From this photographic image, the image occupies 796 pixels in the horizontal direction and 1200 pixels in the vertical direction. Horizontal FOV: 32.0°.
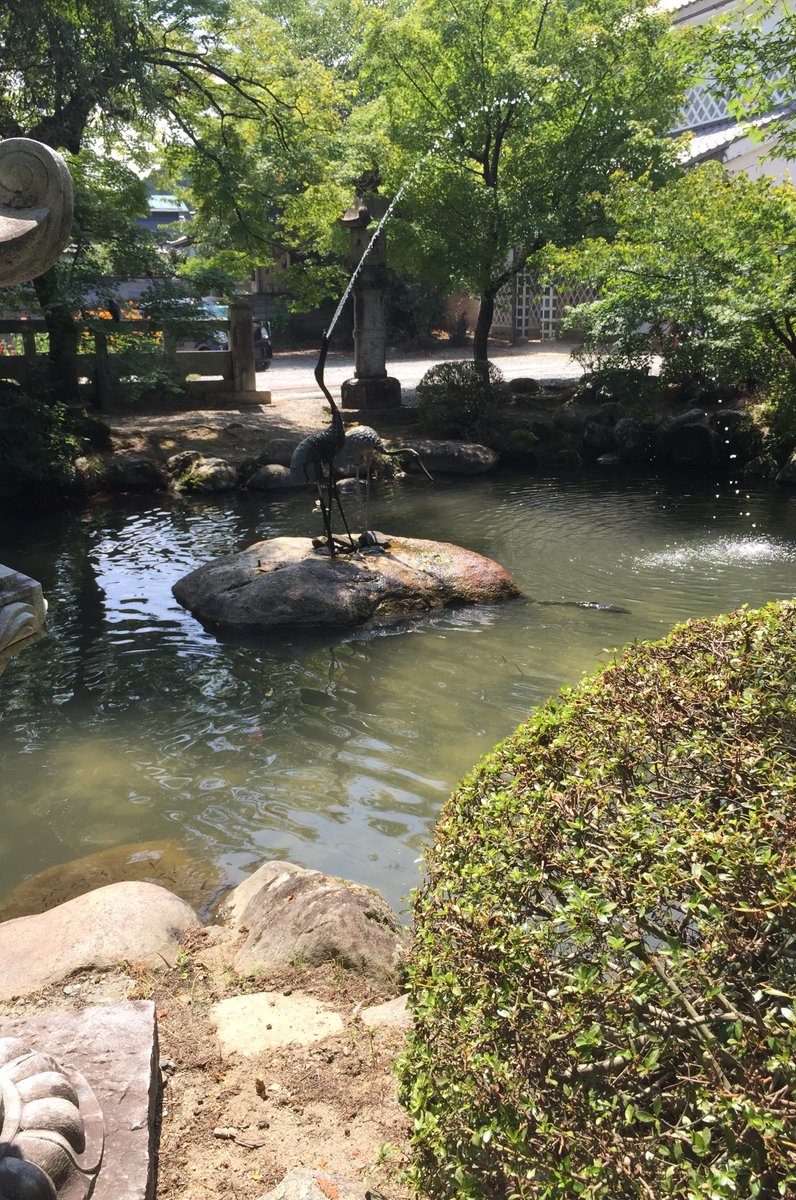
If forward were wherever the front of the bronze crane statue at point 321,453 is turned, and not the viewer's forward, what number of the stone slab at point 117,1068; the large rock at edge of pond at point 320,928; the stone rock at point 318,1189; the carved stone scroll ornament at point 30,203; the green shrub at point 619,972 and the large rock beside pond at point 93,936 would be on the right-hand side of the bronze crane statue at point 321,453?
6

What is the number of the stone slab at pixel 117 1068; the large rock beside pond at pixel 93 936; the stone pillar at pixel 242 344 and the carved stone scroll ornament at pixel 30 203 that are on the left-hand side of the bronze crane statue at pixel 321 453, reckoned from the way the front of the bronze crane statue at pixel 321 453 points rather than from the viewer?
1

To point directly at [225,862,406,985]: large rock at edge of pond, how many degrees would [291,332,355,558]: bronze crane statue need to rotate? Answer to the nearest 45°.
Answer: approximately 90° to its right

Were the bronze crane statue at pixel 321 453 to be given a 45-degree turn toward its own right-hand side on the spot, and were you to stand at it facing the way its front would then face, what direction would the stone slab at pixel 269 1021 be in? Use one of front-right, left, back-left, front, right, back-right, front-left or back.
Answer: front-right

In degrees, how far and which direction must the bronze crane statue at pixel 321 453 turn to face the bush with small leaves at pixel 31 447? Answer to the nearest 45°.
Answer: approximately 135° to its left

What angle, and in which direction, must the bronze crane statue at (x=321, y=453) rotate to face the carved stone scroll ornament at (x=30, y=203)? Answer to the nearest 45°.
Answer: approximately 90° to its right

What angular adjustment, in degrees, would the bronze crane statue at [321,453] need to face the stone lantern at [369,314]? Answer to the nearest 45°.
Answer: approximately 90° to its left

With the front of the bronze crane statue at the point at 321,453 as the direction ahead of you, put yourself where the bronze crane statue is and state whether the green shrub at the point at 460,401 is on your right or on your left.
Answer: on your left

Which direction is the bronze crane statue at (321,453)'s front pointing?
to the viewer's right

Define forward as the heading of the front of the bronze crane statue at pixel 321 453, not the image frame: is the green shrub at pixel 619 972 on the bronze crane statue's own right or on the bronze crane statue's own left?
on the bronze crane statue's own right

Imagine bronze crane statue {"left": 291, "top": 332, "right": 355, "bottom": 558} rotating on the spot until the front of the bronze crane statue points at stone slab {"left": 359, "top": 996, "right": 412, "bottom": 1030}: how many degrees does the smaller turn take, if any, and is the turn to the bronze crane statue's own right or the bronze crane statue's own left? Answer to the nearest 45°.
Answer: approximately 90° to the bronze crane statue's own right

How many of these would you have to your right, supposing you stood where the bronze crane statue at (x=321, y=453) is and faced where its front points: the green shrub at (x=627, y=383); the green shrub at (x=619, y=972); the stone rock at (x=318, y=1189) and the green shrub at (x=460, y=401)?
2

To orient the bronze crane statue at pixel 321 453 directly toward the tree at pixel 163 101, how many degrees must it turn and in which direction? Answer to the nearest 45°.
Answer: approximately 90° to its left

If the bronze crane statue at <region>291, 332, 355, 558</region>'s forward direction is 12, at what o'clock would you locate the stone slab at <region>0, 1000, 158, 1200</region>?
The stone slab is roughly at 3 o'clock from the bronze crane statue.

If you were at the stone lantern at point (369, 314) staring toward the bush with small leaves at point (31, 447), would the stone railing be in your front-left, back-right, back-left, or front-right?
front-right

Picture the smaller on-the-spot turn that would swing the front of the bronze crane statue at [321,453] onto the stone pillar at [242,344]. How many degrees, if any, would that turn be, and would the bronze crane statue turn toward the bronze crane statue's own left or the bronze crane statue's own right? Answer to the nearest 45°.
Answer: approximately 90° to the bronze crane statue's own left

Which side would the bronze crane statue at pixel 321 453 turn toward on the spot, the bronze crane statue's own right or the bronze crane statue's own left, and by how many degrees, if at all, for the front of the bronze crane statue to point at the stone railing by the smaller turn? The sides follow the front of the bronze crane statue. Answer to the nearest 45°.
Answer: approximately 90° to the bronze crane statue's own left

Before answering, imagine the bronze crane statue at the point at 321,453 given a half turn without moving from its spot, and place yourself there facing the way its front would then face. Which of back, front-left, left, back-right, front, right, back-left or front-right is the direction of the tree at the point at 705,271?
back-right

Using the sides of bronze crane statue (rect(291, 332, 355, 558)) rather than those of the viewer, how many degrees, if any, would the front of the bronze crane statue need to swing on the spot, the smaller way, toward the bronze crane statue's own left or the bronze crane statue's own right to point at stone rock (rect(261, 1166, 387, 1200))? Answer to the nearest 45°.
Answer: approximately 90° to the bronze crane statue's own right

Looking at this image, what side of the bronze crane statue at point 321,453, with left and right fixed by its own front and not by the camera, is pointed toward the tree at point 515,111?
left
